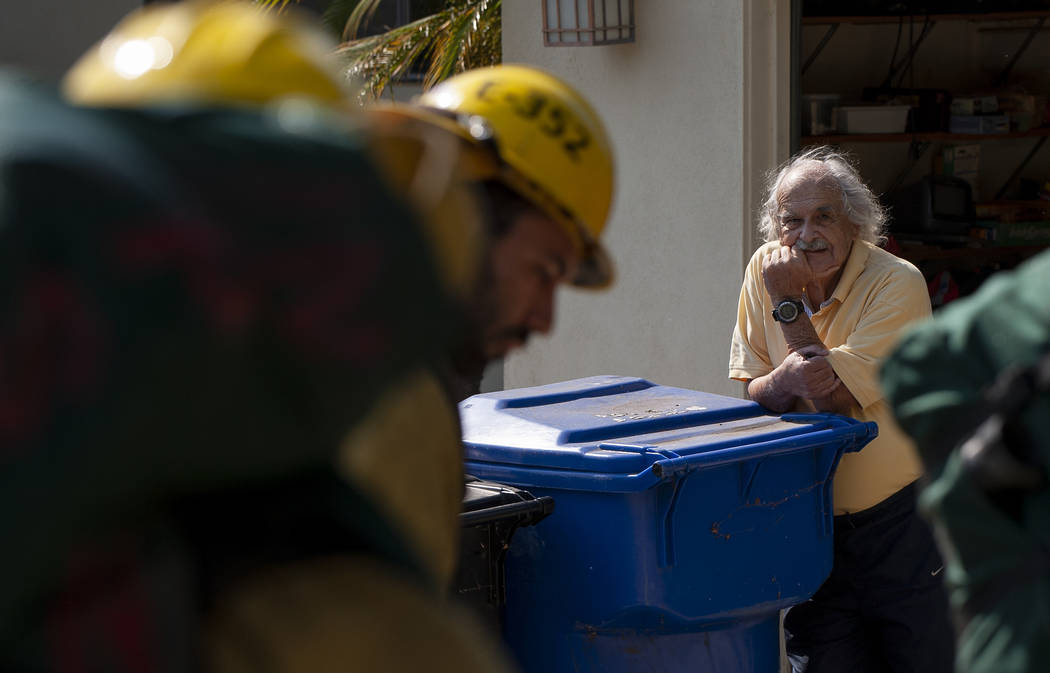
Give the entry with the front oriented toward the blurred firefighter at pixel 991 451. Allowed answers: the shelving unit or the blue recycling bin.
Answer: the shelving unit

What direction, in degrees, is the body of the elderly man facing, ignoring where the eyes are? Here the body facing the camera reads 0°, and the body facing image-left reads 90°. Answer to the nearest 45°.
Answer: approximately 45°

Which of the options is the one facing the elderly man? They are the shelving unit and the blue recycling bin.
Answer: the shelving unit

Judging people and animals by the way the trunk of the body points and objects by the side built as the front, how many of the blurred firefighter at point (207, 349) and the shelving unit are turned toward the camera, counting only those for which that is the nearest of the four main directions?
1

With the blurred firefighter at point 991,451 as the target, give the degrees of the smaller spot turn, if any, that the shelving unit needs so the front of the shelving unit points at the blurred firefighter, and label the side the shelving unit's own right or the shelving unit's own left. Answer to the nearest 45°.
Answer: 0° — it already faces them

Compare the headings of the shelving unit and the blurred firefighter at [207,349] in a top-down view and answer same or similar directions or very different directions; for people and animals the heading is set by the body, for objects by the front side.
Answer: very different directions

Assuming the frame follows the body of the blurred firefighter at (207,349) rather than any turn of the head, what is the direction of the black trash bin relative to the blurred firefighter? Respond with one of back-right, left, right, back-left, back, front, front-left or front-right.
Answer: front-left

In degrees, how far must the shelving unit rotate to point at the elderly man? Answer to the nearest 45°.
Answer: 0° — it already faces them

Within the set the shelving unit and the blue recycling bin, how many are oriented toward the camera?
1

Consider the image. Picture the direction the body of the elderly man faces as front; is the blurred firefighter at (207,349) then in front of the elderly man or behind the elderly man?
in front

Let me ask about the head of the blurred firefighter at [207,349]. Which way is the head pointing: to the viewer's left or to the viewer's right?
to the viewer's right

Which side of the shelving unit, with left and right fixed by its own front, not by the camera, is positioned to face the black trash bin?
front

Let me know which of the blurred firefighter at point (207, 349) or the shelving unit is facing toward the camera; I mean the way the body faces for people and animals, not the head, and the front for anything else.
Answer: the shelving unit

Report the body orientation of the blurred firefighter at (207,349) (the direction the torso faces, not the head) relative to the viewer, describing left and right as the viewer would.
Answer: facing away from the viewer and to the right of the viewer

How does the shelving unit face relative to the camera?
toward the camera

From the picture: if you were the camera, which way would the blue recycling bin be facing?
facing away from the viewer and to the left of the viewer

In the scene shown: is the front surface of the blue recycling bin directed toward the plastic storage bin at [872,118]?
no
